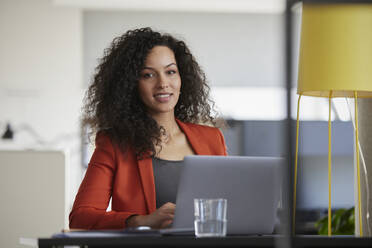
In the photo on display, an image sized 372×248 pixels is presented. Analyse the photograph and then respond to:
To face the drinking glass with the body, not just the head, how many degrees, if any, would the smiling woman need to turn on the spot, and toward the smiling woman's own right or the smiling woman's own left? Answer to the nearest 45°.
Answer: approximately 45° to the smiling woman's own right

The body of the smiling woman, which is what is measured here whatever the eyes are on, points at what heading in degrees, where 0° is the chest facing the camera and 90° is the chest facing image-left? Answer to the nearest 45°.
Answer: approximately 315°
